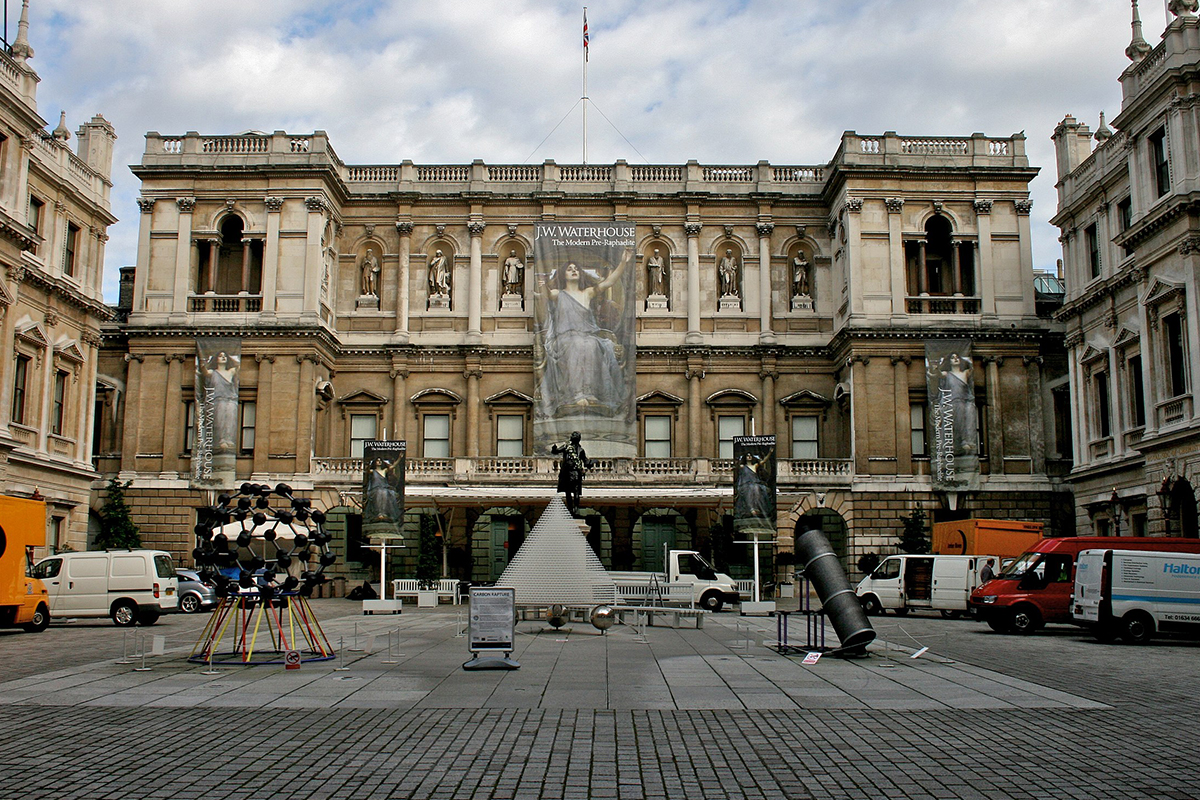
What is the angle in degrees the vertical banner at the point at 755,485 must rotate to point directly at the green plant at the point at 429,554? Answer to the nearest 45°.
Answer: approximately 135° to its right

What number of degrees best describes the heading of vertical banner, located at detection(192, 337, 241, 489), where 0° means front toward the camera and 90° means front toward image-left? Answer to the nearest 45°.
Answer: approximately 0°

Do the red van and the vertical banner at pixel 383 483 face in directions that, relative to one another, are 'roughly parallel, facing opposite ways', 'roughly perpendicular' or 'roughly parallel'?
roughly perpendicular

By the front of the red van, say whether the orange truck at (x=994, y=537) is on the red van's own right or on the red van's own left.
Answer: on the red van's own right

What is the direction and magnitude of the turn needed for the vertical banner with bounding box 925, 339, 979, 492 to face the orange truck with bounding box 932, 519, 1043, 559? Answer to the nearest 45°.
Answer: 0° — it already faces it

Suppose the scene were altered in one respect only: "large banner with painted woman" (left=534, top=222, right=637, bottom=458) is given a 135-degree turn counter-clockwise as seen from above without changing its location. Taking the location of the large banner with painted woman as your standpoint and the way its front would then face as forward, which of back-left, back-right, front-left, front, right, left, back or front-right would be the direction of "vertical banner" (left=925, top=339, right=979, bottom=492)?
front-right

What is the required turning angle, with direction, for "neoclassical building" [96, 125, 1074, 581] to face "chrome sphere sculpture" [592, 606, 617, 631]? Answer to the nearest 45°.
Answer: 0° — it already faces it

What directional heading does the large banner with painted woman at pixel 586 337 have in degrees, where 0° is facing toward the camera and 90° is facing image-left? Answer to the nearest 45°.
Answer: approximately 0°

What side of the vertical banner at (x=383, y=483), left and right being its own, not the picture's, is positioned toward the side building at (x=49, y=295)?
right

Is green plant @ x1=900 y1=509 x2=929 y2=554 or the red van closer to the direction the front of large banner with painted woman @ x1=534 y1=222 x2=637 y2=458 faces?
the red van

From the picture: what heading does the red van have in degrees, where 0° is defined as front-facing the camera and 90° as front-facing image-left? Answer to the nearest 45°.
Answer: approximately 45°

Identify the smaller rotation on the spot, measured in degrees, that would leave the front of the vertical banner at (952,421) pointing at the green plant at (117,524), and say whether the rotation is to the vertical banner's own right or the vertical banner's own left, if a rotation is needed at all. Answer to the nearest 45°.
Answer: approximately 90° to the vertical banner's own right
